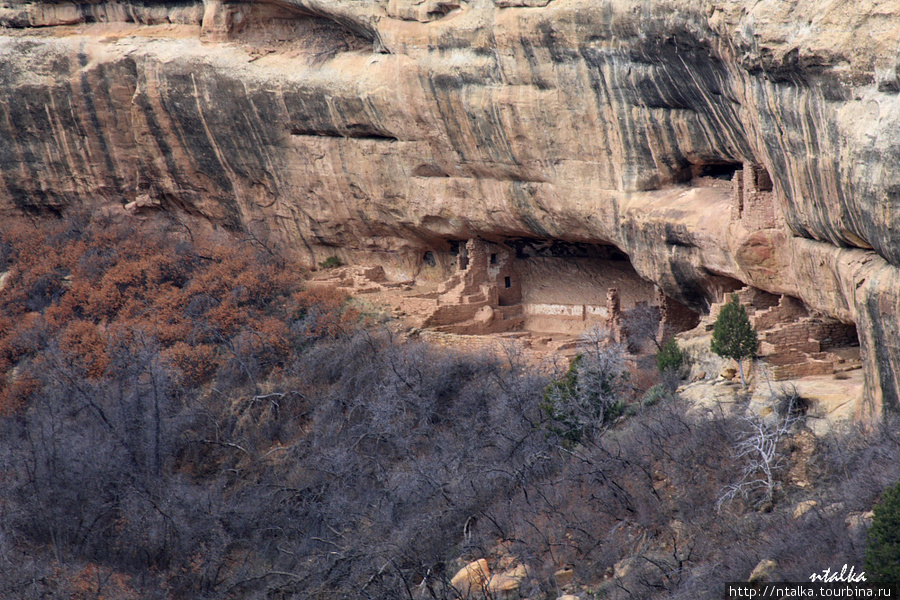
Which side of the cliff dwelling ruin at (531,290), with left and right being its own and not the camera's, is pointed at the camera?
front

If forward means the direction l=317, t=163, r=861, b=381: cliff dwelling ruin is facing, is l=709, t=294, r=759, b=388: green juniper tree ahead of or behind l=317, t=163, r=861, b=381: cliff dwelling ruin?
ahead
